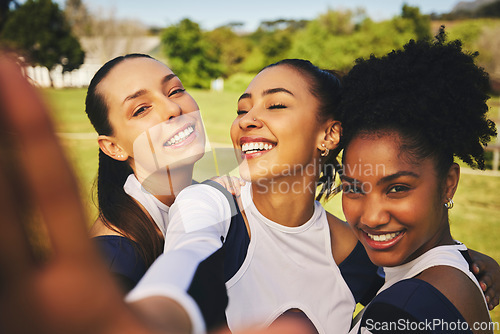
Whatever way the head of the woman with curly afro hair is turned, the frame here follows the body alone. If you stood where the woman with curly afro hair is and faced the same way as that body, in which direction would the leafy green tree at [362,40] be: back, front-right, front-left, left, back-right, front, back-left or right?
back-right

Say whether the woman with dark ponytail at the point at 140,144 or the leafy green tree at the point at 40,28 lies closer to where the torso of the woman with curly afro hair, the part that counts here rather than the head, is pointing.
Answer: the woman with dark ponytail

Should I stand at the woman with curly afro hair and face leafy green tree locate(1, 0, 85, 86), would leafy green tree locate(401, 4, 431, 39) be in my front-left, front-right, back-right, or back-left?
front-right

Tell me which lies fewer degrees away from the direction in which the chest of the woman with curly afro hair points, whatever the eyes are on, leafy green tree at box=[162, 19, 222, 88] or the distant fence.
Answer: the distant fence

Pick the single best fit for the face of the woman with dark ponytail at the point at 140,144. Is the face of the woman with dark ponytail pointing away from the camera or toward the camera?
toward the camera

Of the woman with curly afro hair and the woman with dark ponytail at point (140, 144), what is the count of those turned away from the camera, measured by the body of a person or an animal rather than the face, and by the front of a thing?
0

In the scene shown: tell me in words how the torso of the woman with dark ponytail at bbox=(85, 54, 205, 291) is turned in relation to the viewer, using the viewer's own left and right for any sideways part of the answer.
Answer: facing the viewer and to the right of the viewer

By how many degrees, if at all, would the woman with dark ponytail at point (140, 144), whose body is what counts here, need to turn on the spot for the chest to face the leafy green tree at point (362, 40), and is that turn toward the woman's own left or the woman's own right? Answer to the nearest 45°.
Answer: approximately 90° to the woman's own left

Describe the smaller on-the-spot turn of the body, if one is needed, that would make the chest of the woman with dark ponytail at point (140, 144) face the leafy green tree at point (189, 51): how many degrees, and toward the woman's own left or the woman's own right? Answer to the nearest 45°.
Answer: approximately 135° to the woman's own left

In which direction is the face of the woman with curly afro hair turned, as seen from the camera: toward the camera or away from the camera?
toward the camera

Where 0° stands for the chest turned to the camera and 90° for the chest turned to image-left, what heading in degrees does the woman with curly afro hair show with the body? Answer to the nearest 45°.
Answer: approximately 45°
